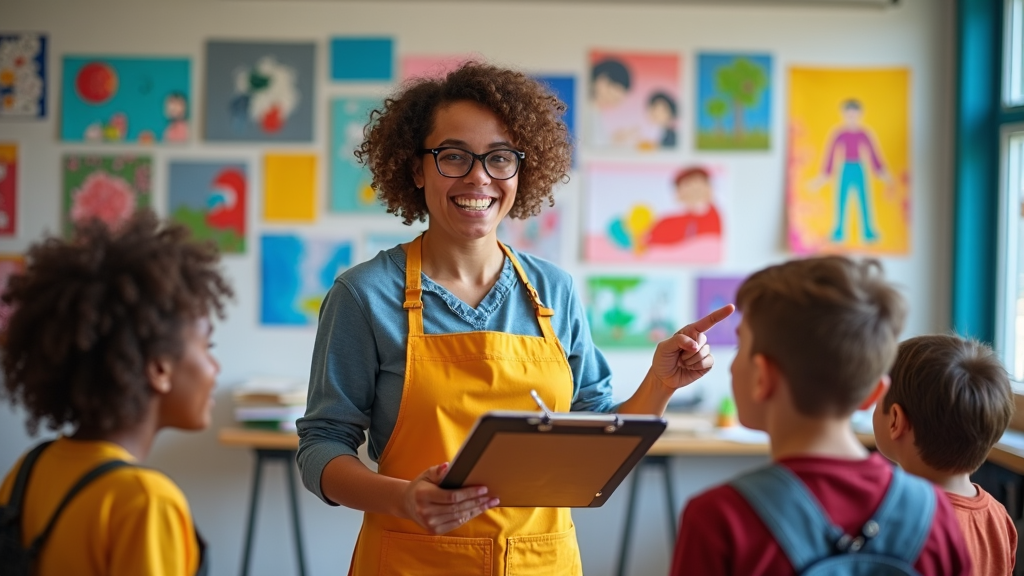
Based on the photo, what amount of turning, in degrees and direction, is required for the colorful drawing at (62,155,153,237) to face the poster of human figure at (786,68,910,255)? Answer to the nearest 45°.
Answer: approximately 90° to its left

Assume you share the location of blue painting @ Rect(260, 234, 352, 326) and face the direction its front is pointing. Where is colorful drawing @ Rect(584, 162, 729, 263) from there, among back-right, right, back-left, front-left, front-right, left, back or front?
left

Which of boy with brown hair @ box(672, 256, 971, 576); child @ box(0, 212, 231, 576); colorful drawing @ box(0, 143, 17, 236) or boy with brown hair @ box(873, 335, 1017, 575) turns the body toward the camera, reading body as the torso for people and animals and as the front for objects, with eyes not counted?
the colorful drawing

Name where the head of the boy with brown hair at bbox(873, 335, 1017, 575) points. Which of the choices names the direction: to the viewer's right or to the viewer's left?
to the viewer's left

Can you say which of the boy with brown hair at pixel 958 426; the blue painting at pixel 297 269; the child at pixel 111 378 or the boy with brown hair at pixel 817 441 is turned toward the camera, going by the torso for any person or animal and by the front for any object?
the blue painting

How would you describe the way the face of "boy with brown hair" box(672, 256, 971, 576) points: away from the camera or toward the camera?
away from the camera
